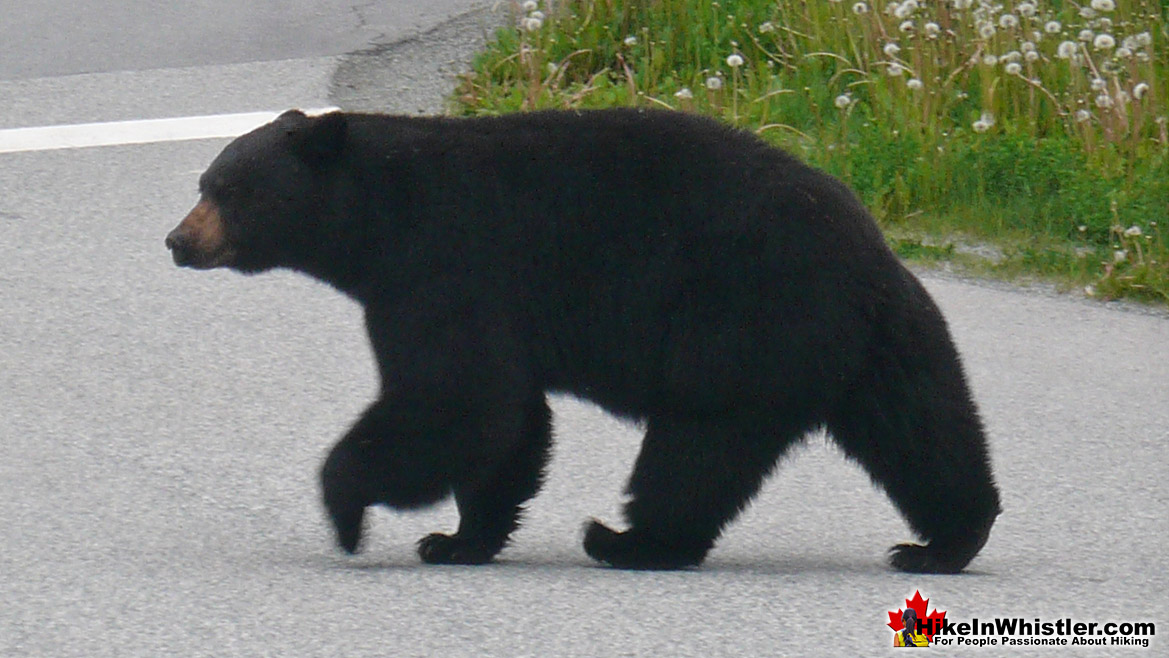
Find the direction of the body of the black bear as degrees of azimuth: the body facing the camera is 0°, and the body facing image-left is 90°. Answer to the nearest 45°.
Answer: approximately 90°
